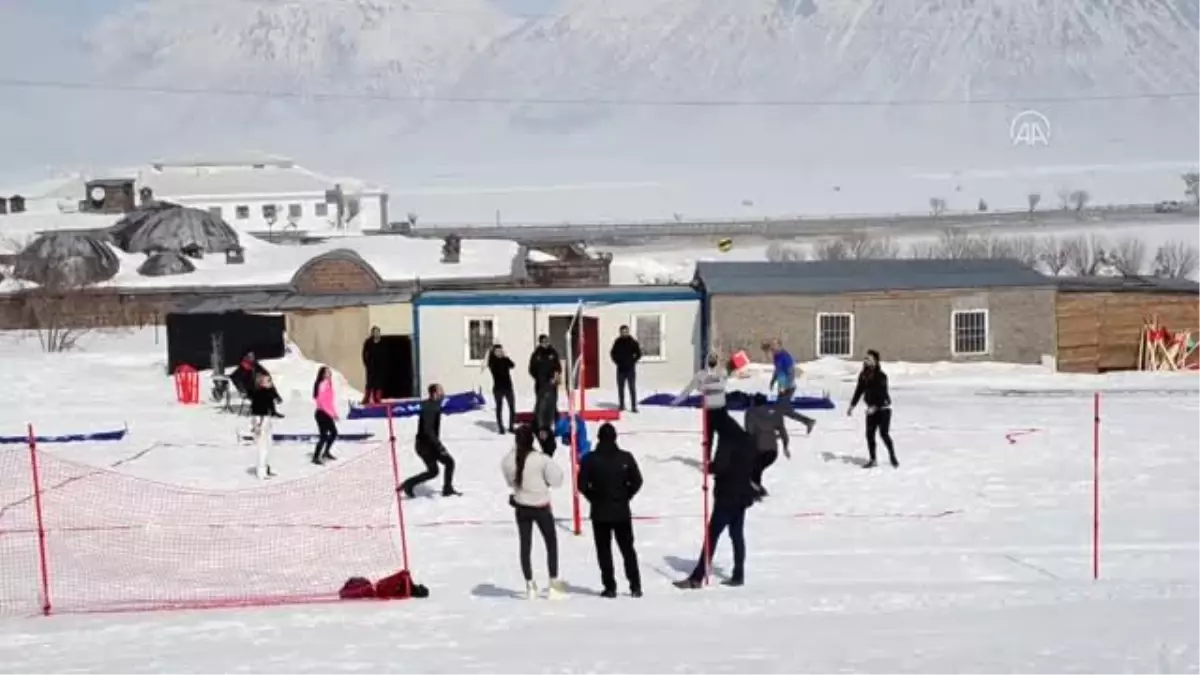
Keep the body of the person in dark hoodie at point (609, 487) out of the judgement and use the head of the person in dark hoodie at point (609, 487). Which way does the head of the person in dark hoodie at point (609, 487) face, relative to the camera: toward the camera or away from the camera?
away from the camera

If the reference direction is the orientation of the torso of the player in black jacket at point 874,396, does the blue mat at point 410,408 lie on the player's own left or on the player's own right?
on the player's own right

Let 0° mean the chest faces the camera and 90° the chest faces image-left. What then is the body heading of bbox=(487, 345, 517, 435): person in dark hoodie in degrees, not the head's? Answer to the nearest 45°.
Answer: approximately 0°

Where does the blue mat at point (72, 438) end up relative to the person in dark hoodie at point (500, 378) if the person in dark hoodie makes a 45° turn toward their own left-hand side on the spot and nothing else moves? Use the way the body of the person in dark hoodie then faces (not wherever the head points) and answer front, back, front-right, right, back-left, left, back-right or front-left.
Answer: back-right

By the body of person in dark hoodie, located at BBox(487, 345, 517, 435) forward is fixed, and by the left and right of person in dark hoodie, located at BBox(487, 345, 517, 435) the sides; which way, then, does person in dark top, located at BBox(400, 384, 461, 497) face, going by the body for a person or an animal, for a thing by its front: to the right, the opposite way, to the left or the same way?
to the left

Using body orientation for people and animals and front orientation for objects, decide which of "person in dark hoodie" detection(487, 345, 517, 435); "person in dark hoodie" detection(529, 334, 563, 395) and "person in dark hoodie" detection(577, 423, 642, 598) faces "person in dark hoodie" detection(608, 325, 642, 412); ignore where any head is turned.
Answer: "person in dark hoodie" detection(577, 423, 642, 598)

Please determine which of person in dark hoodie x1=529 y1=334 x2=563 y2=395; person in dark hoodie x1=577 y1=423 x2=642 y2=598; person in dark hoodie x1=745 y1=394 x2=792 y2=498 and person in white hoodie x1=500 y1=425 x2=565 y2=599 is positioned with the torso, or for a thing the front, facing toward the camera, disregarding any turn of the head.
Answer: person in dark hoodie x1=529 y1=334 x2=563 y2=395

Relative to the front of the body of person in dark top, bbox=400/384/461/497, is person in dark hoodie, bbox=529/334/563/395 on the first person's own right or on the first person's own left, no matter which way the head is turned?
on the first person's own left

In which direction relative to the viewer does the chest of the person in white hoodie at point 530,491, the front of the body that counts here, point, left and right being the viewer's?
facing away from the viewer

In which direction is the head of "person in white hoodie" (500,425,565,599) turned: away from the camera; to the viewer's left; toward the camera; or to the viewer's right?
away from the camera

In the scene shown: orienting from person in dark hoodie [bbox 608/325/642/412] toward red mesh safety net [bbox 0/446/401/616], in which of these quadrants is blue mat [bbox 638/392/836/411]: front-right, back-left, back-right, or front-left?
back-left

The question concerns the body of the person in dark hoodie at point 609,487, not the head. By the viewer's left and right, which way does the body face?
facing away from the viewer
